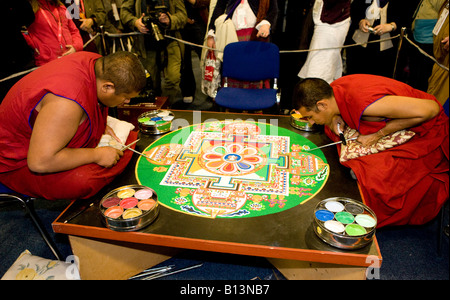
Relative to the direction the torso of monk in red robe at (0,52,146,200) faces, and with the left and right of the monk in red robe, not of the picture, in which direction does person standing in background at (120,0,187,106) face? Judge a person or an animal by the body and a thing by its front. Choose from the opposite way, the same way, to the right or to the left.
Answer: to the right

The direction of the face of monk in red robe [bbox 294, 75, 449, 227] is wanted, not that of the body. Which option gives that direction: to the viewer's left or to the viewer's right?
to the viewer's left

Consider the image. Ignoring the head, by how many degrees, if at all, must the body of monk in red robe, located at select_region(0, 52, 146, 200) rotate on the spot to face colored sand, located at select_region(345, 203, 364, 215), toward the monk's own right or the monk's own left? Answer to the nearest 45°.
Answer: approximately 45° to the monk's own right

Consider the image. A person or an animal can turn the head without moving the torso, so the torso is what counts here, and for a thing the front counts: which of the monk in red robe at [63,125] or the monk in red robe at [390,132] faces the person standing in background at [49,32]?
the monk in red robe at [390,132]

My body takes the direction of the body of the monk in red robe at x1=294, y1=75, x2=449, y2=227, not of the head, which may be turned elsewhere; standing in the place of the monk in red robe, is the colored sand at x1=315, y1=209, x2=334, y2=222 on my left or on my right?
on my left

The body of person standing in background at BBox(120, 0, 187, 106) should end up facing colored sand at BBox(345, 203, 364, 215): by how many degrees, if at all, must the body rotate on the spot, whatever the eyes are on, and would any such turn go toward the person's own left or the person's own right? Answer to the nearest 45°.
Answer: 0° — they already face it

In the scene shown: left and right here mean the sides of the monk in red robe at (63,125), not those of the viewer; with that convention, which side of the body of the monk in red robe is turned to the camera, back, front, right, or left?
right

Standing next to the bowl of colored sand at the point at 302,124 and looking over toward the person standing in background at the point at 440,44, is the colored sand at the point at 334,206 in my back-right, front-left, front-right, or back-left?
back-right

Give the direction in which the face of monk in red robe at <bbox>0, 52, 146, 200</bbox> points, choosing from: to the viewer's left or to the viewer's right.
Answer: to the viewer's right

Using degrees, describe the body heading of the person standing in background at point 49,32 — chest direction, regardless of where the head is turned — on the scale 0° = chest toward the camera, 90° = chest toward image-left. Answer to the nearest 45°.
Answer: approximately 315°

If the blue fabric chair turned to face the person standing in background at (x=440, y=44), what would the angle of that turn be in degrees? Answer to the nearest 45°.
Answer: approximately 90° to its left

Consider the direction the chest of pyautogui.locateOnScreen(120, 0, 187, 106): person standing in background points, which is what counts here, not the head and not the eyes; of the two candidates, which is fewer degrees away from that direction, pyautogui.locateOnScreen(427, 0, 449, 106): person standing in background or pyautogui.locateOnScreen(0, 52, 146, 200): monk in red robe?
the monk in red robe

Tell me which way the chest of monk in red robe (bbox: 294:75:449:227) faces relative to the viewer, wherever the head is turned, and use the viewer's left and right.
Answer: facing to the left of the viewer
